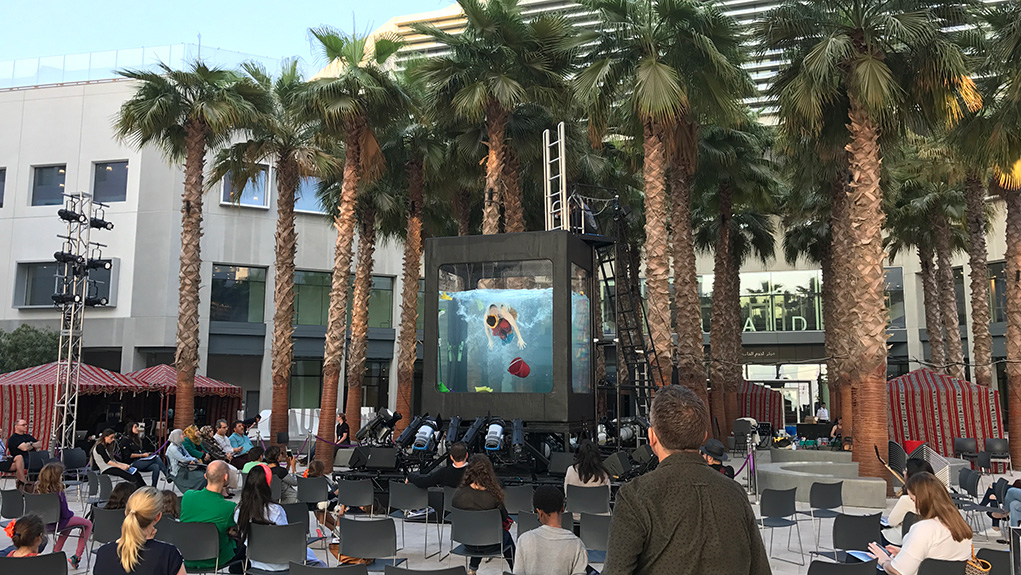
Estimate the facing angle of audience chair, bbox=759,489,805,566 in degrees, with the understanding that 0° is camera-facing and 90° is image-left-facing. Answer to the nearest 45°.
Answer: approximately 135°

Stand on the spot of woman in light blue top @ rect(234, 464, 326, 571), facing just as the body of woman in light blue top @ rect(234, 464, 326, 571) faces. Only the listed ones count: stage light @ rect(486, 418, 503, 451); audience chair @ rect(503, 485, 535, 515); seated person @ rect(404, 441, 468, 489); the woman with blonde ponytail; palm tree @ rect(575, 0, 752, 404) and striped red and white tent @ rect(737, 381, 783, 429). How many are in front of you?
5

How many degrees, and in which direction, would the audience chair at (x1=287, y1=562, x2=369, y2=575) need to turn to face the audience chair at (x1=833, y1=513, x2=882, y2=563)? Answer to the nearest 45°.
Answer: approximately 90° to its right

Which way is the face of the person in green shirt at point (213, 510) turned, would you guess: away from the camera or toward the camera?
away from the camera

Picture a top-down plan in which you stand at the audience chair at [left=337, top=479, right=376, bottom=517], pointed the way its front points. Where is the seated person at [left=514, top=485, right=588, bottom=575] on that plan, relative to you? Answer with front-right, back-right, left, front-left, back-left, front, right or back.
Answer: back

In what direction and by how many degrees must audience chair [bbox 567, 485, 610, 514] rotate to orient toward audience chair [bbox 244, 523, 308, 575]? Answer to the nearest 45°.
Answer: approximately 135° to its left

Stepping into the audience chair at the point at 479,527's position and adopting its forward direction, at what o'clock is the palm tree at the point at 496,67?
The palm tree is roughly at 12 o'clock from the audience chair.

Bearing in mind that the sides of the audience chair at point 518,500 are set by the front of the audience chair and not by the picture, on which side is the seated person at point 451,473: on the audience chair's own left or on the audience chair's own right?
on the audience chair's own left

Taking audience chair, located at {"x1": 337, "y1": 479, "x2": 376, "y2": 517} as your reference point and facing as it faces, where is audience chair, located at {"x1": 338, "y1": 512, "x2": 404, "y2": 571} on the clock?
audience chair, located at {"x1": 338, "y1": 512, "x2": 404, "y2": 571} is roughly at 6 o'clock from audience chair, located at {"x1": 337, "y1": 479, "x2": 376, "y2": 517}.

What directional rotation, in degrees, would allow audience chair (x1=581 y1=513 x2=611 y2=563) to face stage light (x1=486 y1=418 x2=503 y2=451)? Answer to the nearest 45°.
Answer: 0° — it already faces it

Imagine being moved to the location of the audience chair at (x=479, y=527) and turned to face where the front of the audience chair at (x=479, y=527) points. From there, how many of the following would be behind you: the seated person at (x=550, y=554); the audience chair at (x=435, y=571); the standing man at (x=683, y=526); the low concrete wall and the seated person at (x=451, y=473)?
3

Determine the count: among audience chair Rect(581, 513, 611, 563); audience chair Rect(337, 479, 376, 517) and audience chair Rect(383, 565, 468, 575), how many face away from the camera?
3

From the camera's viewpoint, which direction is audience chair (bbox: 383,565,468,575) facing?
away from the camera

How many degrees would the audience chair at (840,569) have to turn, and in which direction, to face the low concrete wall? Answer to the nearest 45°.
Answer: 0° — it already faces it

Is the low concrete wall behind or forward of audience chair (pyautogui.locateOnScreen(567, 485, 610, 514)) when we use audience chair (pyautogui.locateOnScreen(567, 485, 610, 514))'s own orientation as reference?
forward

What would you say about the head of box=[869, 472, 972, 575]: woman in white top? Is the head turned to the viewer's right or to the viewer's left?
to the viewer's left

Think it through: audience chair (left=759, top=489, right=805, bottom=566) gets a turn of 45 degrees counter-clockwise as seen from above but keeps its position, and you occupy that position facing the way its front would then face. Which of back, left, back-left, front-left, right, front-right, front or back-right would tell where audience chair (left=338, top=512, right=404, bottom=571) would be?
front-left

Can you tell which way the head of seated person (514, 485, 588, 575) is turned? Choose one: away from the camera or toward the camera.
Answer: away from the camera

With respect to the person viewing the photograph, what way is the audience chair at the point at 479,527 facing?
facing away from the viewer
